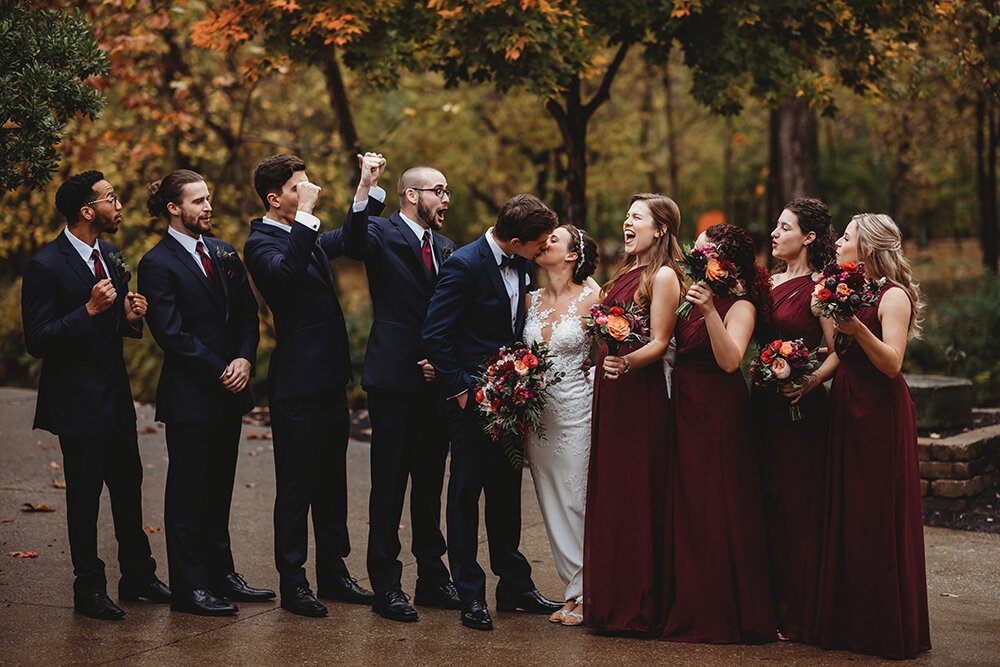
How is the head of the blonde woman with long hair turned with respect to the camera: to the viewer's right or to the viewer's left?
to the viewer's left

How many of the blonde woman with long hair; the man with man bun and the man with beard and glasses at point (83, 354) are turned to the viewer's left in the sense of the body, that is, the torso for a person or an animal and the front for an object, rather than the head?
1

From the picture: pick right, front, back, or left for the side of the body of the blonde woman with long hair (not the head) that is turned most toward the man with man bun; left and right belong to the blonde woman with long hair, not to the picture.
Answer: front

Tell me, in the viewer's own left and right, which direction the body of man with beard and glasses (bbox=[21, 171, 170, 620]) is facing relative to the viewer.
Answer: facing the viewer and to the right of the viewer

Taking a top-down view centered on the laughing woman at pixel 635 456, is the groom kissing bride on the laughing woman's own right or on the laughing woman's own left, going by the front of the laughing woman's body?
on the laughing woman's own right

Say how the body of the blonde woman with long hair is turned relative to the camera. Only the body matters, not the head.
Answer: to the viewer's left

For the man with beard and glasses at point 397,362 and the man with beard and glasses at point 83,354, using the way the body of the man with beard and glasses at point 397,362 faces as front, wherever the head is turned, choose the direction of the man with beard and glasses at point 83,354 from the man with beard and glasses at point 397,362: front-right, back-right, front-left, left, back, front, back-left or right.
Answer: back-right

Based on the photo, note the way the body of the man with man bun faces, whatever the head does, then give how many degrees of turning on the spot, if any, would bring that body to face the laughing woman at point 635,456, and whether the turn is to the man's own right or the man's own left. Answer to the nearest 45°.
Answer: approximately 45° to the man's own left

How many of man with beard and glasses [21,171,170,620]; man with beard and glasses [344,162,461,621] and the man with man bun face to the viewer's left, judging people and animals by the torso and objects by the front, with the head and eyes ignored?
0

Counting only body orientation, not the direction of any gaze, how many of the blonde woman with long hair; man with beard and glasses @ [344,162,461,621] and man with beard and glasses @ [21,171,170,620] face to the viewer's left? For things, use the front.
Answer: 1

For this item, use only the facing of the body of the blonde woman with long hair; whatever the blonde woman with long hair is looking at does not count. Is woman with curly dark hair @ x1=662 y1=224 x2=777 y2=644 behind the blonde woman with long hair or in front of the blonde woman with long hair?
in front

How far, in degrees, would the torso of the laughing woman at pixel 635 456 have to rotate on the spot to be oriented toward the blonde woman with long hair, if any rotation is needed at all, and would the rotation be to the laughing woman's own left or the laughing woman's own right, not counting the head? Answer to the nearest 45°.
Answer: approximately 135° to the laughing woman's own left
